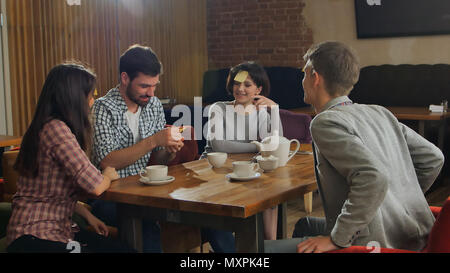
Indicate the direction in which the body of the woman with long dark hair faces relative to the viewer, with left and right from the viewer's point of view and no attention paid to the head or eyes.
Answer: facing away from the viewer and to the right of the viewer

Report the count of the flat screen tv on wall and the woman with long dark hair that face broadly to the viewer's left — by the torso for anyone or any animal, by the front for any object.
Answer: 0

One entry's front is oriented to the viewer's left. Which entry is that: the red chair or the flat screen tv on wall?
the red chair

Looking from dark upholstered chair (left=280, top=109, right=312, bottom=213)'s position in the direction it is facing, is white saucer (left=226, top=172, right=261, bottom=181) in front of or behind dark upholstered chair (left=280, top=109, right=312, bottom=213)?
in front

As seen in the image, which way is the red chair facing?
to the viewer's left

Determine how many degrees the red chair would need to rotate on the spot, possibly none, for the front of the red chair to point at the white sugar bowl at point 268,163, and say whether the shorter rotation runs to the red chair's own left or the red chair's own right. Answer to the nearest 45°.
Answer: approximately 45° to the red chair's own right

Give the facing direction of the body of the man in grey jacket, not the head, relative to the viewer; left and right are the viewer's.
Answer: facing away from the viewer and to the left of the viewer

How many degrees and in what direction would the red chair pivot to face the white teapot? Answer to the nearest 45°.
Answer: approximately 45° to its right

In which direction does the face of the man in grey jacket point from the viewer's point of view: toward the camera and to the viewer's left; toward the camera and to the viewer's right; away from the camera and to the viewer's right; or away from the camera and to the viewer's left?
away from the camera and to the viewer's left

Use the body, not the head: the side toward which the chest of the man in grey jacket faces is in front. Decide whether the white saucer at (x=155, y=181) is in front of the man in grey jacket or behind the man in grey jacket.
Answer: in front

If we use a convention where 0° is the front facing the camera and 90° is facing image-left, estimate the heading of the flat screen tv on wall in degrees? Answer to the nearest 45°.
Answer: approximately 0°

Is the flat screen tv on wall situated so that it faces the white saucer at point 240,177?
yes
